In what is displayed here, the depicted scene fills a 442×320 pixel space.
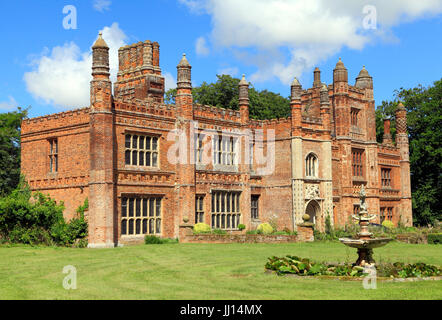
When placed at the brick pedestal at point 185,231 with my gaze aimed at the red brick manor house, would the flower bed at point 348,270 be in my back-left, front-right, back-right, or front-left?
back-right

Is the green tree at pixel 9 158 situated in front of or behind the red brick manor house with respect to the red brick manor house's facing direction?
behind

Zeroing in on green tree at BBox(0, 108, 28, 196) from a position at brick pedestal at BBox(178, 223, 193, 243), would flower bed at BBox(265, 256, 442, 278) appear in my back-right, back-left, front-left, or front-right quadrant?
back-left

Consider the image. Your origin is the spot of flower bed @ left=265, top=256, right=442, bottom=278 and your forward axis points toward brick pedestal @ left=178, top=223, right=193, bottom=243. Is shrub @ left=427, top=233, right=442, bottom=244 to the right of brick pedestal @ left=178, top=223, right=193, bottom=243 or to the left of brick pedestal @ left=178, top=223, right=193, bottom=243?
right

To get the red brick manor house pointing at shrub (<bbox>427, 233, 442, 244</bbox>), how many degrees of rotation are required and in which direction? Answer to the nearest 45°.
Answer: approximately 45° to its left

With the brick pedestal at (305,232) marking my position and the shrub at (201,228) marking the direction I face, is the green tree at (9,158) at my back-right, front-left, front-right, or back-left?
front-right

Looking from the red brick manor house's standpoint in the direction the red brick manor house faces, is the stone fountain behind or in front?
in front

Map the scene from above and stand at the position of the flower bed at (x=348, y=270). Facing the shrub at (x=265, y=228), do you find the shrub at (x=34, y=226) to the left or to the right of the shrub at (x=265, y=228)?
left

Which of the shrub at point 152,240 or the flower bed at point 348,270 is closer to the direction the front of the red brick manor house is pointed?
the flower bed

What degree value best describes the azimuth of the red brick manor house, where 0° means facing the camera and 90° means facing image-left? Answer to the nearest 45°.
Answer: approximately 315°

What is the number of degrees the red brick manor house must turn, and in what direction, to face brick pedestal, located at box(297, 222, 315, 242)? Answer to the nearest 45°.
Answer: approximately 45° to its left
